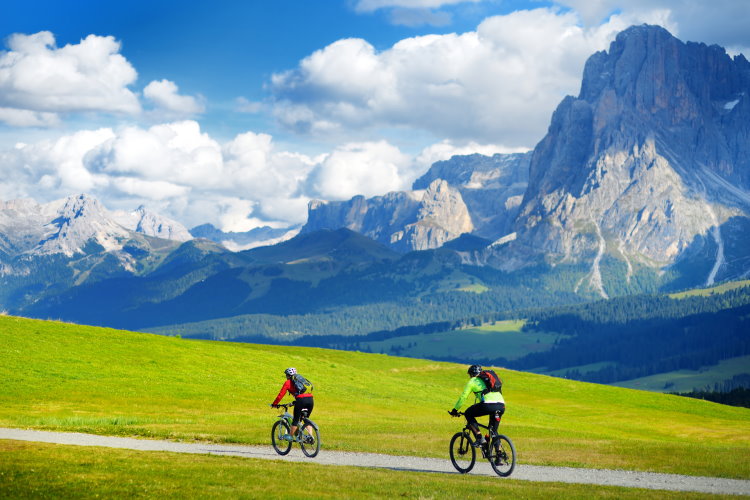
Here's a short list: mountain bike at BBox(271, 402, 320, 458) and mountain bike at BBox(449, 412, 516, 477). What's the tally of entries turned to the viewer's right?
0

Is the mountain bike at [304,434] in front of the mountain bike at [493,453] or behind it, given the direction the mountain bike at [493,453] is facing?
in front

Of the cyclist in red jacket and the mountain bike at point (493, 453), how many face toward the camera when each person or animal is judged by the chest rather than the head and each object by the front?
0

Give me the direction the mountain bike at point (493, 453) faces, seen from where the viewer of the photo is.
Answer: facing away from the viewer and to the left of the viewer

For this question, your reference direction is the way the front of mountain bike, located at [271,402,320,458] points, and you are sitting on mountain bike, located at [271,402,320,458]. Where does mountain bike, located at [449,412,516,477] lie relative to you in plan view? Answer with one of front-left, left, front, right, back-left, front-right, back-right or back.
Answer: back

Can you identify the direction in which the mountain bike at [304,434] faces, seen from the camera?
facing away from the viewer and to the left of the viewer

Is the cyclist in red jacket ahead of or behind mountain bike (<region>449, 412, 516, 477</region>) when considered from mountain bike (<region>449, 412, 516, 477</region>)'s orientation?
ahead

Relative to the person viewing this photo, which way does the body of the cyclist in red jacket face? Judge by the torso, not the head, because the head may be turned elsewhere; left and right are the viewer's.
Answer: facing away from the viewer and to the left of the viewer
